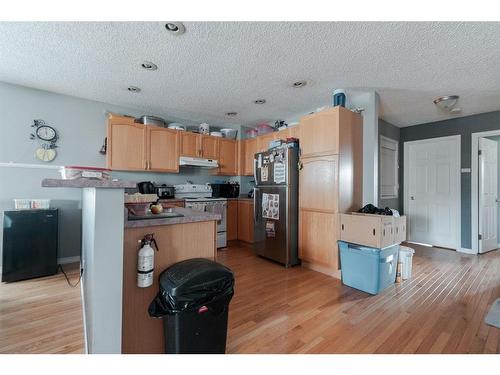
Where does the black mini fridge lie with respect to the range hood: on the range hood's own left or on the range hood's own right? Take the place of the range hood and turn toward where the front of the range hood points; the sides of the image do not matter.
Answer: on the range hood's own right

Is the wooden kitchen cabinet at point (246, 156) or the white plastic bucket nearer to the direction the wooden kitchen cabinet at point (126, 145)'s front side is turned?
the white plastic bucket

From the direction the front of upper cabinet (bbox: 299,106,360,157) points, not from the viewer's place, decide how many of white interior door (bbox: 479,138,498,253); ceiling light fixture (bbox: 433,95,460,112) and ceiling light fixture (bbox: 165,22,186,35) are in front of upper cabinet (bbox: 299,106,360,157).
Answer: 1

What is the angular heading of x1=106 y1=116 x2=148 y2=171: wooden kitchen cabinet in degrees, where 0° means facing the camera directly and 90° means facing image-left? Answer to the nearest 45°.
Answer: approximately 0°

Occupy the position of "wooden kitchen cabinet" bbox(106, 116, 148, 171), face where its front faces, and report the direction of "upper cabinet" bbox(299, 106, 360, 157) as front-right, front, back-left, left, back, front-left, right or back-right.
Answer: front-left

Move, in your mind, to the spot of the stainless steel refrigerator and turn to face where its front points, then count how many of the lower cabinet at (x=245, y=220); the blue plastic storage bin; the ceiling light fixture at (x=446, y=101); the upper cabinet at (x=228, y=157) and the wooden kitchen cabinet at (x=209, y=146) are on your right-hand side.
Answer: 3

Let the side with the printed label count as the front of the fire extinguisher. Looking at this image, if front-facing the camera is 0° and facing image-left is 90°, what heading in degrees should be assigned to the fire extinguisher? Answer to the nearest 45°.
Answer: approximately 0°

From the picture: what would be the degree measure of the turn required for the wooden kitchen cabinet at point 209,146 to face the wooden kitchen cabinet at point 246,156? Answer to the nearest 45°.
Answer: approximately 45° to its left

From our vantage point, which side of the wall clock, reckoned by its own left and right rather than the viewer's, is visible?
front

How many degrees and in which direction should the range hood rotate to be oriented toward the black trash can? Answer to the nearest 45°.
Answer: approximately 45° to its right

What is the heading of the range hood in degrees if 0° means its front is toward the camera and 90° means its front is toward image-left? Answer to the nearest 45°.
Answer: approximately 315°

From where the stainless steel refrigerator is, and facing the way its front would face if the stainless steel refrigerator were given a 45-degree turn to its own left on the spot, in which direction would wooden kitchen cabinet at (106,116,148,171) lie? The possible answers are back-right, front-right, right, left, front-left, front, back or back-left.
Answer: right
